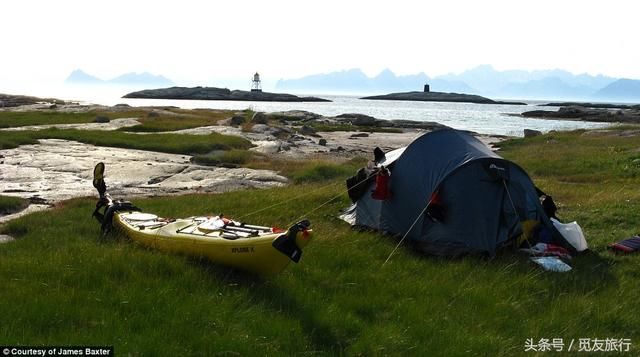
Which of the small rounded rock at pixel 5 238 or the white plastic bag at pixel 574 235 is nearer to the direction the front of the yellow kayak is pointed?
the white plastic bag

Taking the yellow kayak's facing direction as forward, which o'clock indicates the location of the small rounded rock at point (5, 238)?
The small rounded rock is roughly at 6 o'clock from the yellow kayak.

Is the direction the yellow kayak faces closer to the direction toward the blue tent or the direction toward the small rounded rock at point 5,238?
the blue tent

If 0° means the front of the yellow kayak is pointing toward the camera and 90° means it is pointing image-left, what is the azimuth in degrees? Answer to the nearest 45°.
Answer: approximately 315°

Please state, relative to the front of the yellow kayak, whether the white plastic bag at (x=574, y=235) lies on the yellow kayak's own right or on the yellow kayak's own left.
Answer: on the yellow kayak's own left
